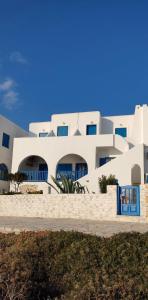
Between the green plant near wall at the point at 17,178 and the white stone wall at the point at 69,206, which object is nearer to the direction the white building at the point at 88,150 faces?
the white stone wall

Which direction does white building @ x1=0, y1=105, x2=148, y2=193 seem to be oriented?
toward the camera

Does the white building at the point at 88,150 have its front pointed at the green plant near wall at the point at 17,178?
no

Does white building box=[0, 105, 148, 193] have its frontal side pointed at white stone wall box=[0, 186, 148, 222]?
yes
